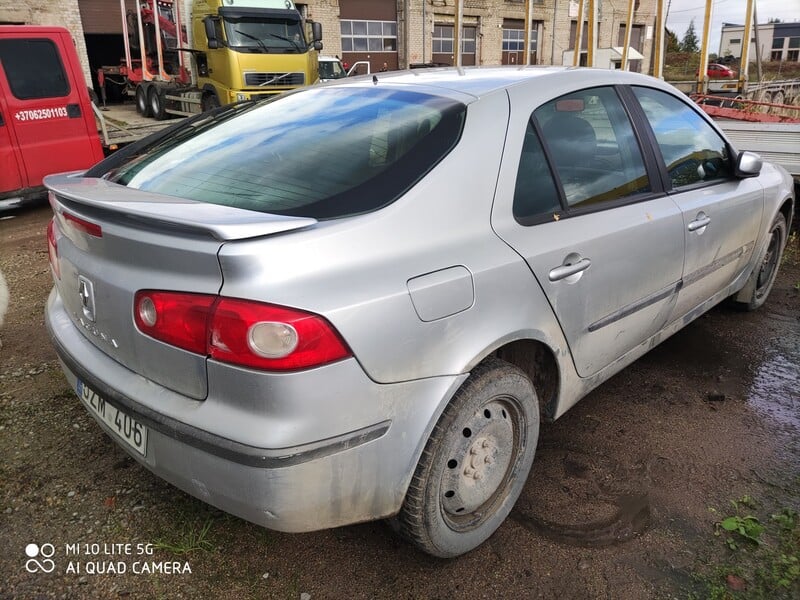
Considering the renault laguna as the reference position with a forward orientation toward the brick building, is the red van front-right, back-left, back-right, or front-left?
front-left

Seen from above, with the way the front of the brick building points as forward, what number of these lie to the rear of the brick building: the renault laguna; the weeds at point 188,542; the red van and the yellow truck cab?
0

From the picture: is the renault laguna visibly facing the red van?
no

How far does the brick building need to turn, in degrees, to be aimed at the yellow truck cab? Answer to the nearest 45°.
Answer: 0° — it already faces it

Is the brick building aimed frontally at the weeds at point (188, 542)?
yes

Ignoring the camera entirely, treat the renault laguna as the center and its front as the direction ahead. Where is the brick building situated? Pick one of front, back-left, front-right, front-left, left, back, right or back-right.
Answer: front-left

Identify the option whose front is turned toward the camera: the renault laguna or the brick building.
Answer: the brick building

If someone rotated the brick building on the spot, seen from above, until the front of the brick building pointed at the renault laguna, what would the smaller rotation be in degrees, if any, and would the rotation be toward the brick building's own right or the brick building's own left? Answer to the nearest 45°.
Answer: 0° — it already faces it

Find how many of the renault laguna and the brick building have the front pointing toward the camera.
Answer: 1

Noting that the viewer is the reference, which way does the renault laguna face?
facing away from the viewer and to the right of the viewer

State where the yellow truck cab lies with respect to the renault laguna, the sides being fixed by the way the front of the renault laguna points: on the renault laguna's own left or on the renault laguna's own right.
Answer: on the renault laguna's own left

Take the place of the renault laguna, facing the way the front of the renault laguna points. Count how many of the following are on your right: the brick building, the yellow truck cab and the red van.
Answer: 0

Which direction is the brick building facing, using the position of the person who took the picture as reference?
facing the viewer
